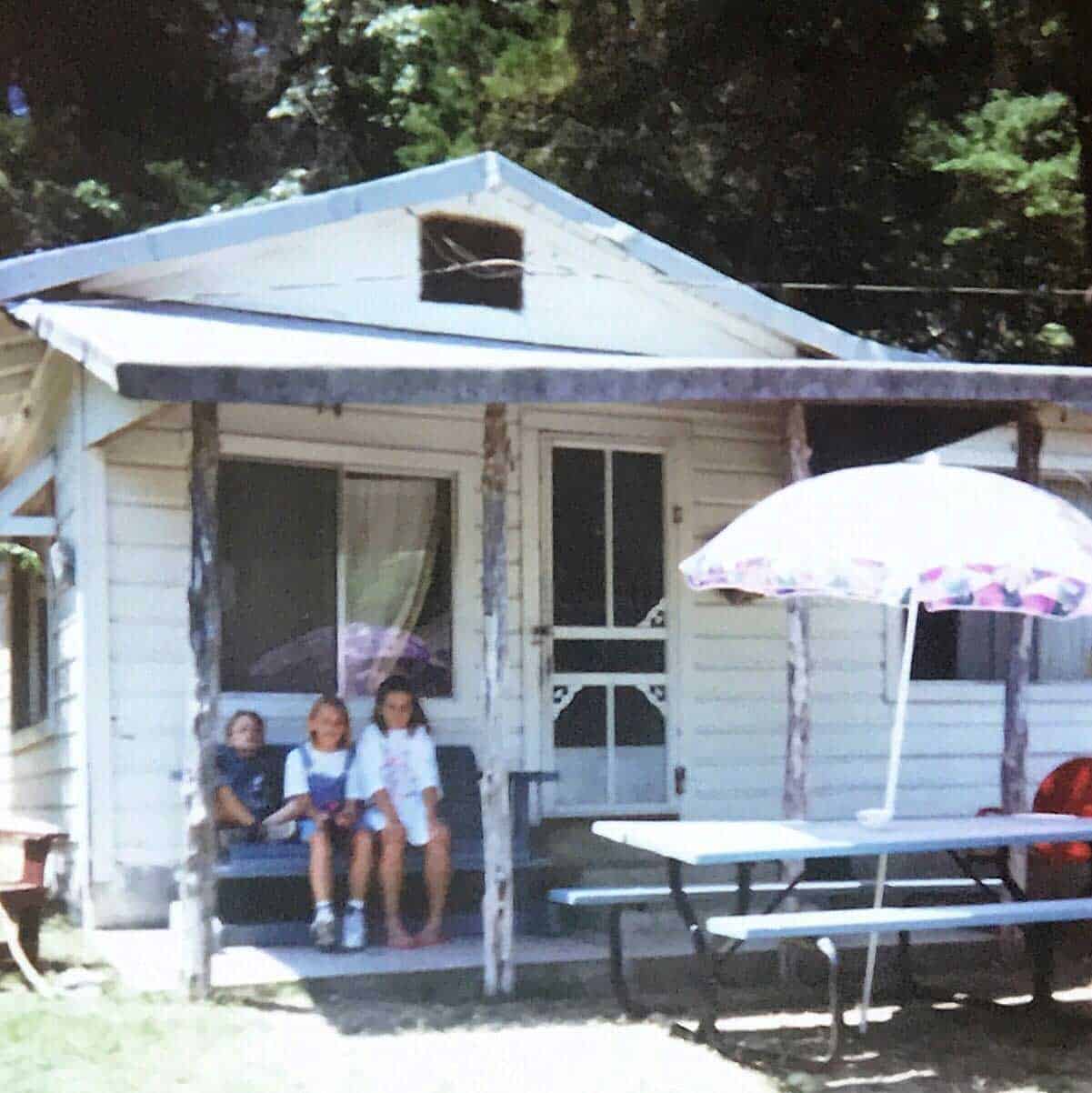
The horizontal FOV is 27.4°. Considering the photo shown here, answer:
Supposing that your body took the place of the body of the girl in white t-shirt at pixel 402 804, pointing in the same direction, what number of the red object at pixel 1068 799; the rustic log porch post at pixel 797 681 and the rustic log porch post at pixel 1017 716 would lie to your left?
3

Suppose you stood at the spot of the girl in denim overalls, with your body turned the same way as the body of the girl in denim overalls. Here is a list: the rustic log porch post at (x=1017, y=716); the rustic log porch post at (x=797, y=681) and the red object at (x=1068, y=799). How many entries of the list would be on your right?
0

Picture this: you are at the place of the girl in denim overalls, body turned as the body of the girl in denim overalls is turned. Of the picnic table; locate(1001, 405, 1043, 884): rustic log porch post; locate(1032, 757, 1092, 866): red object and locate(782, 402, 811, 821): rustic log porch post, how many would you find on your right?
0

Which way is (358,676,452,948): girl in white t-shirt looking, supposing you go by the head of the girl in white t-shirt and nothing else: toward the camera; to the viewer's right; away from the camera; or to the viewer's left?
toward the camera

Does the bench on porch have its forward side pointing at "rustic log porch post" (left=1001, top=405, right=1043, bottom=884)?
no

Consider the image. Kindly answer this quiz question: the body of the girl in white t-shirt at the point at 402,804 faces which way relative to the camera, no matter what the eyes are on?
toward the camera

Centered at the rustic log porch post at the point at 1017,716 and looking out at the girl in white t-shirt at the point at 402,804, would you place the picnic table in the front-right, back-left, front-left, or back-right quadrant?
front-left

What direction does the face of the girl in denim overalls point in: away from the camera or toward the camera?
toward the camera

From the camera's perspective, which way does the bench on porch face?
toward the camera

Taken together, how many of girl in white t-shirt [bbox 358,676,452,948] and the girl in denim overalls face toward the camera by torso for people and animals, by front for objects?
2

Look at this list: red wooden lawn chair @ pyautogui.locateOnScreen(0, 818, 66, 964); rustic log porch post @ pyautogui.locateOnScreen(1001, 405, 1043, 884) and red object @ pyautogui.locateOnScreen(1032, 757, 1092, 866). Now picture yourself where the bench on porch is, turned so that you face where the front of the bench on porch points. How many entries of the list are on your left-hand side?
2

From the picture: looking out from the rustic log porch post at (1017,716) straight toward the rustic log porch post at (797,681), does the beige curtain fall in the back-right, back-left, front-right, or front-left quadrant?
front-right

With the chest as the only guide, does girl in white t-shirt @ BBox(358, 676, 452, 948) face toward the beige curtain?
no

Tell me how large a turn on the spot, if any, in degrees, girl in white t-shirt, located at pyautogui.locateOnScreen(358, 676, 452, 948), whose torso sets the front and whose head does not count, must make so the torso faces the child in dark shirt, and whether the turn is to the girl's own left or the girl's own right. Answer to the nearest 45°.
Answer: approximately 135° to the girl's own right

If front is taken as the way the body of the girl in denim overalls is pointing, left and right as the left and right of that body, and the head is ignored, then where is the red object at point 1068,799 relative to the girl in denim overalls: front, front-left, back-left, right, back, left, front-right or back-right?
left
